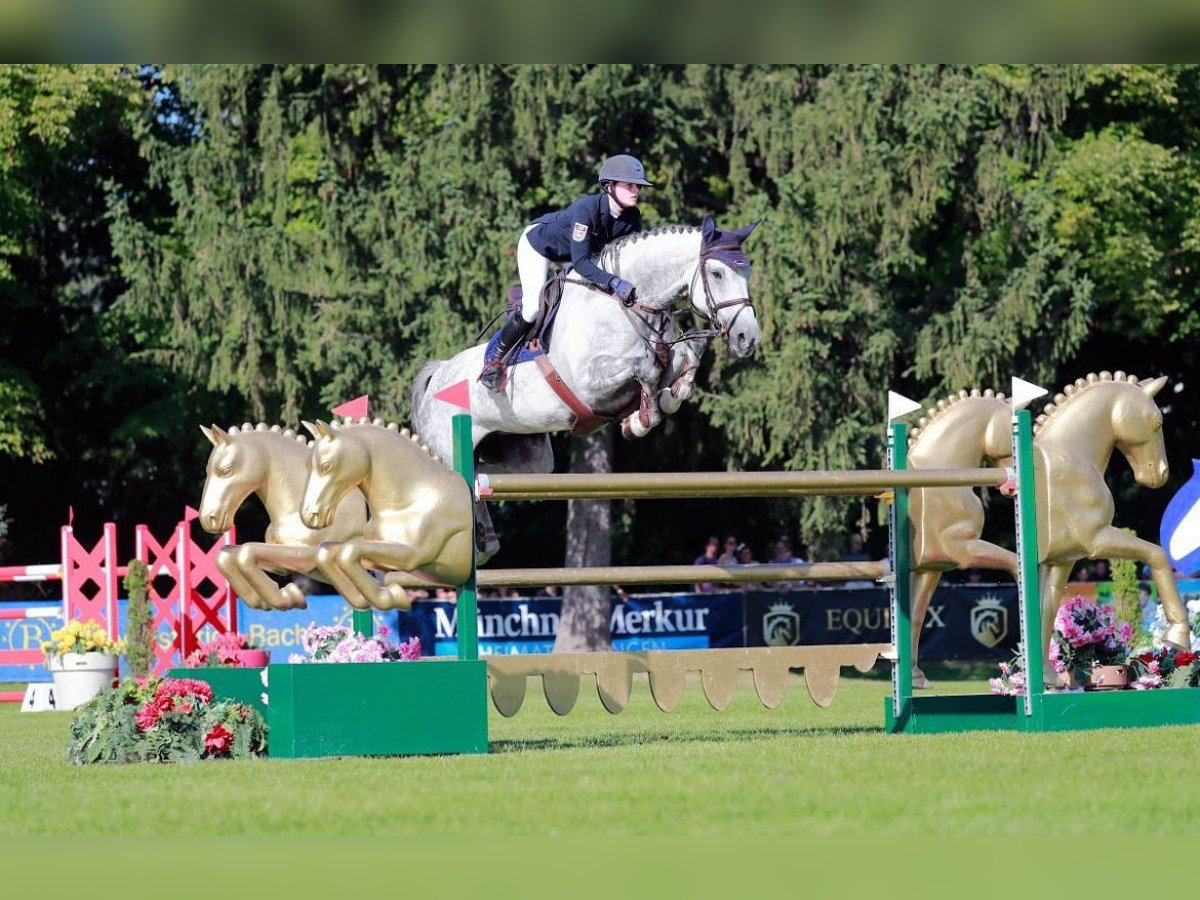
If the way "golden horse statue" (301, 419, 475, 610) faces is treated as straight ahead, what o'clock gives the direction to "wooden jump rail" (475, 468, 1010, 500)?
The wooden jump rail is roughly at 6 o'clock from the golden horse statue.

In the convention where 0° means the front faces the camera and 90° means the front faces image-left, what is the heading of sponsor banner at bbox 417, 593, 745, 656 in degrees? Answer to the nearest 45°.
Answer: approximately 0°

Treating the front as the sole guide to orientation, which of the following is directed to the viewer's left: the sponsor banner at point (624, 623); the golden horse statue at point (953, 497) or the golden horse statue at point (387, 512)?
the golden horse statue at point (387, 512)

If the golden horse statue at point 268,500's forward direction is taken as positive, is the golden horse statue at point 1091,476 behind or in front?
behind

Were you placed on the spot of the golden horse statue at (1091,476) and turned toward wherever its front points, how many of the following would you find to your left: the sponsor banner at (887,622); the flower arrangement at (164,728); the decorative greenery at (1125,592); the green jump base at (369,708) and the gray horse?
2

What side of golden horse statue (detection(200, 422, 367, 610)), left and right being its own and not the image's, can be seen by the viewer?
left

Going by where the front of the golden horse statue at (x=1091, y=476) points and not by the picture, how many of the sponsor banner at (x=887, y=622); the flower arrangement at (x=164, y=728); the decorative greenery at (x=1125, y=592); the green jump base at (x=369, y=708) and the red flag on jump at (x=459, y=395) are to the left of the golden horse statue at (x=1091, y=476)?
2

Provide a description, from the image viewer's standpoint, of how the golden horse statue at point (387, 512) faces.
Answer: facing to the left of the viewer

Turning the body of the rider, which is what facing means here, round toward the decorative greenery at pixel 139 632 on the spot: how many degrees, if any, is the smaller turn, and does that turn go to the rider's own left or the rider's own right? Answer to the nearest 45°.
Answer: approximately 180°
